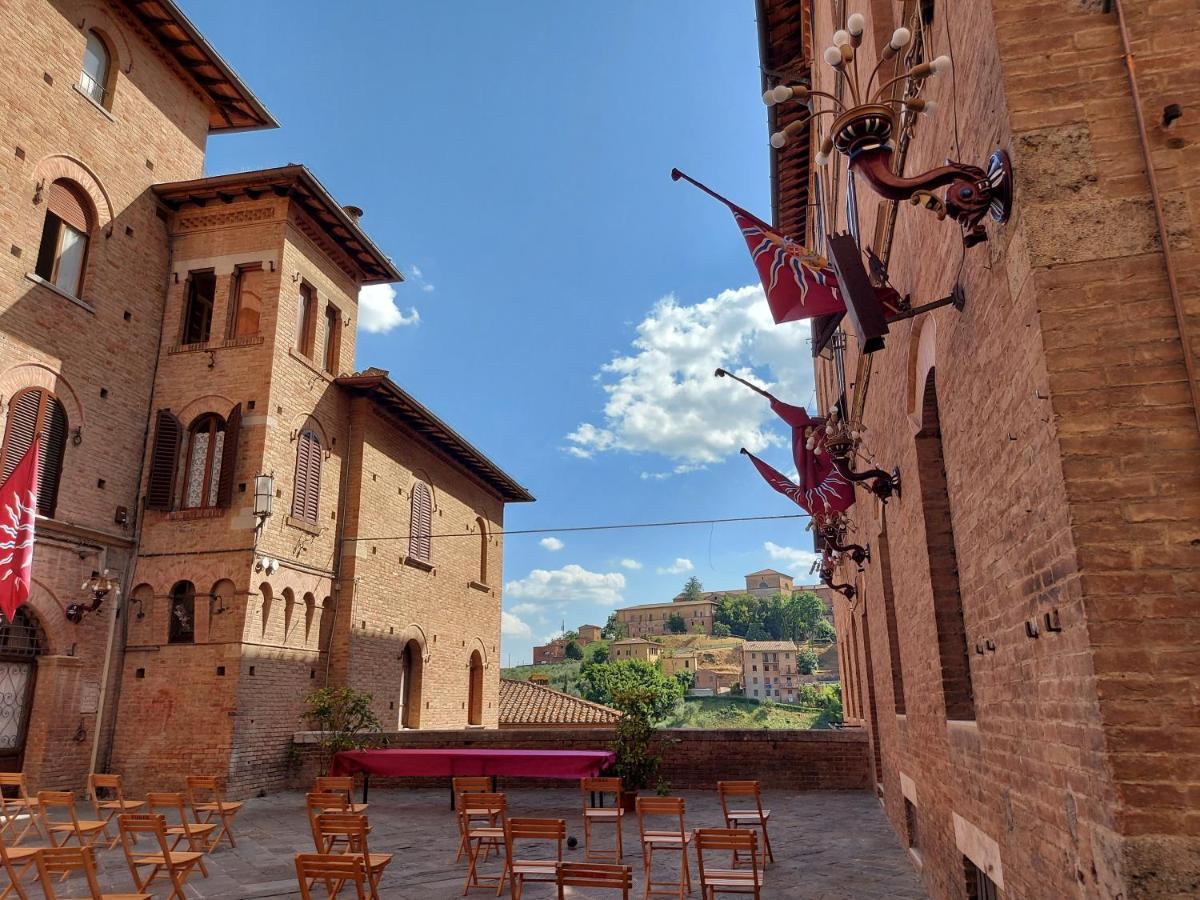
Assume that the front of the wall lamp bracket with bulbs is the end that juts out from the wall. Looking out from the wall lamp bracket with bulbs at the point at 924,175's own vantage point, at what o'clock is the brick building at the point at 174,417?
The brick building is roughly at 1 o'clock from the wall lamp bracket with bulbs.

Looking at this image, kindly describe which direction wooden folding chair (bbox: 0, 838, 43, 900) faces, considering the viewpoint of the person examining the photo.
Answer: facing away from the viewer and to the right of the viewer

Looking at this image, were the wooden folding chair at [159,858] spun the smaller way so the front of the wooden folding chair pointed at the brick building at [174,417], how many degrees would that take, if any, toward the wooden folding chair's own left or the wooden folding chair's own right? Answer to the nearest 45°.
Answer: approximately 45° to the wooden folding chair's own left

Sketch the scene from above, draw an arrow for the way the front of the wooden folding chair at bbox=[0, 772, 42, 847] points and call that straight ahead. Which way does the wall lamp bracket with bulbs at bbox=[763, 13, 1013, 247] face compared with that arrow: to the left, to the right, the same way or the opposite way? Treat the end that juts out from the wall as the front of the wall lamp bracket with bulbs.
to the left

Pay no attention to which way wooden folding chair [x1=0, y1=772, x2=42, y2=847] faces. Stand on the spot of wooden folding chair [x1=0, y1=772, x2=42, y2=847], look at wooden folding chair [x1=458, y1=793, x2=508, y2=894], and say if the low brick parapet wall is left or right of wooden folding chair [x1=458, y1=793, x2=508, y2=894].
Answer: left

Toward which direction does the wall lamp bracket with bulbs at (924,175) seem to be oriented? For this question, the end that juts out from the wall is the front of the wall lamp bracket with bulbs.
to the viewer's left

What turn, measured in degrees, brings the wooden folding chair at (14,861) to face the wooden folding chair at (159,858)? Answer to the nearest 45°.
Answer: approximately 45° to its right

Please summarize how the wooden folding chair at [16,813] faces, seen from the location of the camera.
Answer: facing away from the viewer and to the right of the viewer

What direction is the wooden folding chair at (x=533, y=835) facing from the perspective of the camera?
away from the camera

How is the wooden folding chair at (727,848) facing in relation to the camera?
away from the camera

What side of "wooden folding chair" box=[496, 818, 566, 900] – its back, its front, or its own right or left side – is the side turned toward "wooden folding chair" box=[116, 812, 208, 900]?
left

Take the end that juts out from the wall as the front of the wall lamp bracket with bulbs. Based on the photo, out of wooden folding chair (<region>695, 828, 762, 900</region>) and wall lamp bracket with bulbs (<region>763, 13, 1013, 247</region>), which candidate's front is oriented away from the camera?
the wooden folding chair
